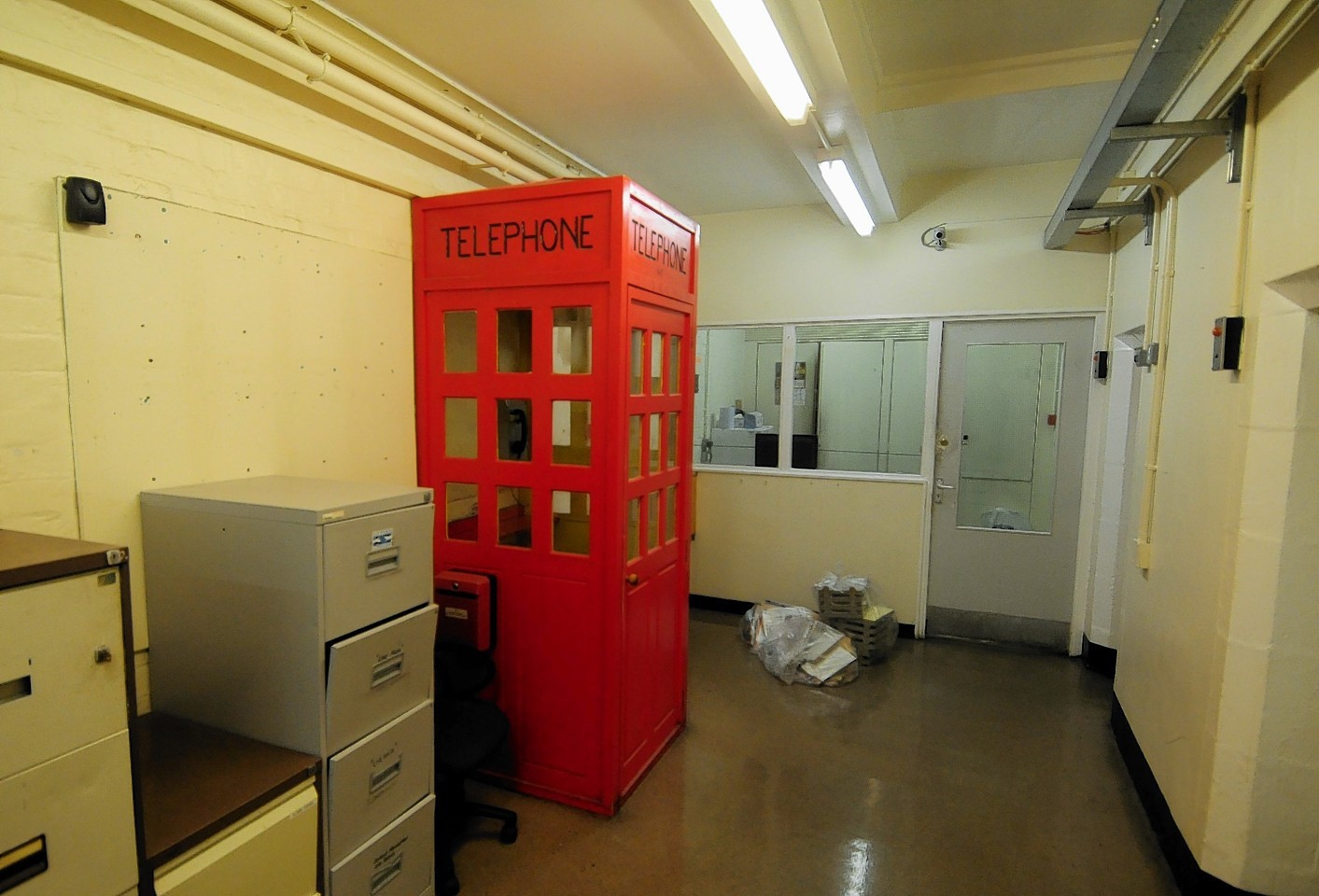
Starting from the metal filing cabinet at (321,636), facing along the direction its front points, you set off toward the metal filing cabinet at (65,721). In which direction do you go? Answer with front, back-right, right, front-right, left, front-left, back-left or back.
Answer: right

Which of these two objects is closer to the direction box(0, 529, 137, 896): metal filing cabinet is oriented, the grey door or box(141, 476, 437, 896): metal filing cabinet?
the grey door

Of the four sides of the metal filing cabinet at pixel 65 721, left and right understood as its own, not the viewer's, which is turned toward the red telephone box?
left

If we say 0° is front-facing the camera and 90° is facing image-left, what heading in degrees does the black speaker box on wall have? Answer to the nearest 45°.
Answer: approximately 315°

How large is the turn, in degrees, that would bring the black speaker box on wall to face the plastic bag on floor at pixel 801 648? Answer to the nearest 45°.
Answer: approximately 45° to its left

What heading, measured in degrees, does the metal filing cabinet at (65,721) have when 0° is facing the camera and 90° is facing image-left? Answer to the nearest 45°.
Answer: approximately 315°

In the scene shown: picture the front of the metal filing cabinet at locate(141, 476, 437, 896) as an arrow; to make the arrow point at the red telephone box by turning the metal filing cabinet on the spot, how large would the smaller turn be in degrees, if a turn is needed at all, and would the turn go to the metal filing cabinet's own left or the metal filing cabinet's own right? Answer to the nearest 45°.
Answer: approximately 90° to the metal filing cabinet's own left

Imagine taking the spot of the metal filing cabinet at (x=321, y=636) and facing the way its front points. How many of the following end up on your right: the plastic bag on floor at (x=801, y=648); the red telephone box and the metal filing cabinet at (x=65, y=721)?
1

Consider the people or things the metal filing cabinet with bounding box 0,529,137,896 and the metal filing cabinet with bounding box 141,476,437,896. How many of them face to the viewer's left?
0

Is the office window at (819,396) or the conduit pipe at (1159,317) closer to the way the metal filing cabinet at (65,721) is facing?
the conduit pipe

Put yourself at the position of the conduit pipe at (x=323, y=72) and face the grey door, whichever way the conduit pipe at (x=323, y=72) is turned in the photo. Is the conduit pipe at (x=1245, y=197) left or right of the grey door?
right
